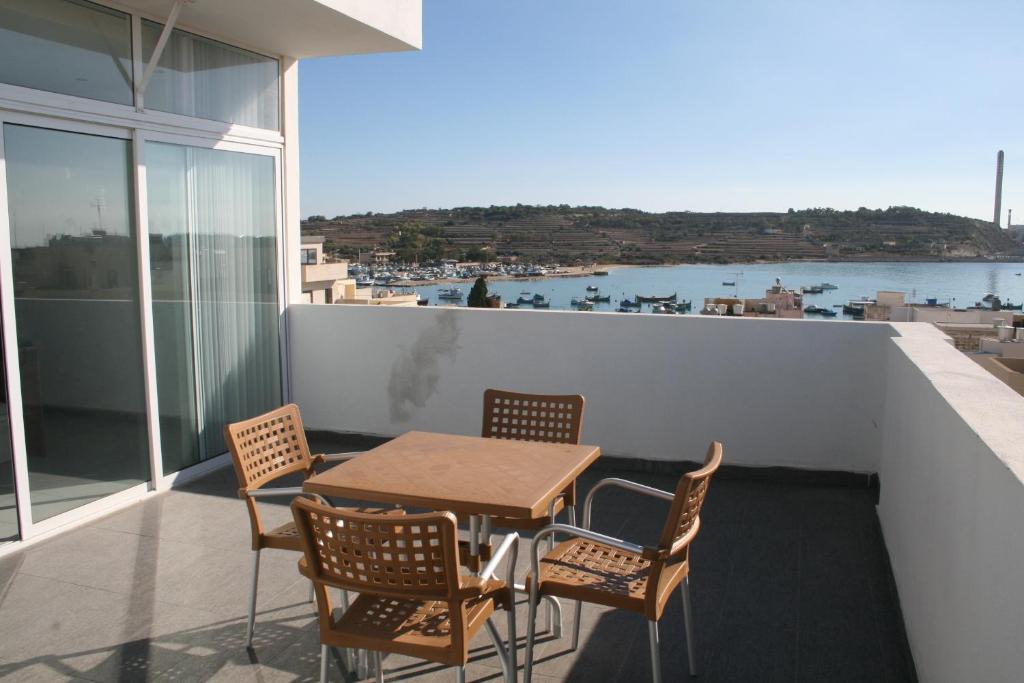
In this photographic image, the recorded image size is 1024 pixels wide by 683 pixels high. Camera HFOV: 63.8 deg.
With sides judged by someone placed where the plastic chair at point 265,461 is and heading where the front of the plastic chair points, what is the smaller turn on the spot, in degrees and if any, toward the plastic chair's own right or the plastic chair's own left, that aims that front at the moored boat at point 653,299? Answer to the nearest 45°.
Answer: approximately 90° to the plastic chair's own left

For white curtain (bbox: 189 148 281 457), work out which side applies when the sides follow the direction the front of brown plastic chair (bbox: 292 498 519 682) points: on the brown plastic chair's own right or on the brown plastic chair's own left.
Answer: on the brown plastic chair's own left

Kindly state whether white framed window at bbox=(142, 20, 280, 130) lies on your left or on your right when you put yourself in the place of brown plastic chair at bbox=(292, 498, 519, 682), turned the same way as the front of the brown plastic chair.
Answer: on your left

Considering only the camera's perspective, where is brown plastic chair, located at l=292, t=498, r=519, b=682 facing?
facing away from the viewer and to the right of the viewer

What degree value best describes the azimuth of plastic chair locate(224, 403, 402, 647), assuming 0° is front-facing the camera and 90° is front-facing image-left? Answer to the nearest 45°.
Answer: approximately 315°

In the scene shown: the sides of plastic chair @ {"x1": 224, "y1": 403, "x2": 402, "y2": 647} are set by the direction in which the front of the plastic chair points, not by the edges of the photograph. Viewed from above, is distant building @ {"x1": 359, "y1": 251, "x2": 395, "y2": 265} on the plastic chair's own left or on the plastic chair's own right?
on the plastic chair's own left

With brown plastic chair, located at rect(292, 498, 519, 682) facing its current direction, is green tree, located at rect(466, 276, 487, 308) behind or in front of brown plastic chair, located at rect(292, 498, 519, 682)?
in front

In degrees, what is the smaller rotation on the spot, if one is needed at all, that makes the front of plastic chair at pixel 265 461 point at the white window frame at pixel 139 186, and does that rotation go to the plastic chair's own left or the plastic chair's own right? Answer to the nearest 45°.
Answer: approximately 135° to the plastic chair's own left

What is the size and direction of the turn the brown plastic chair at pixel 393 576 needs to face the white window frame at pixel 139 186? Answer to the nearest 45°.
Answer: approximately 90° to its left

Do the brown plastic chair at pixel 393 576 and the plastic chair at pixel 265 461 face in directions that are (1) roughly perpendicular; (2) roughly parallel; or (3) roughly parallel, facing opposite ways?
roughly perpendicular

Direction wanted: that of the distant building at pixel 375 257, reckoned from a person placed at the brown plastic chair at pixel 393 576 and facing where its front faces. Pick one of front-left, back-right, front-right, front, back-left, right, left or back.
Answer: front-left

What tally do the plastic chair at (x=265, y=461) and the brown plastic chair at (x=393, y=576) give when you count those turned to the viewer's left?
0
